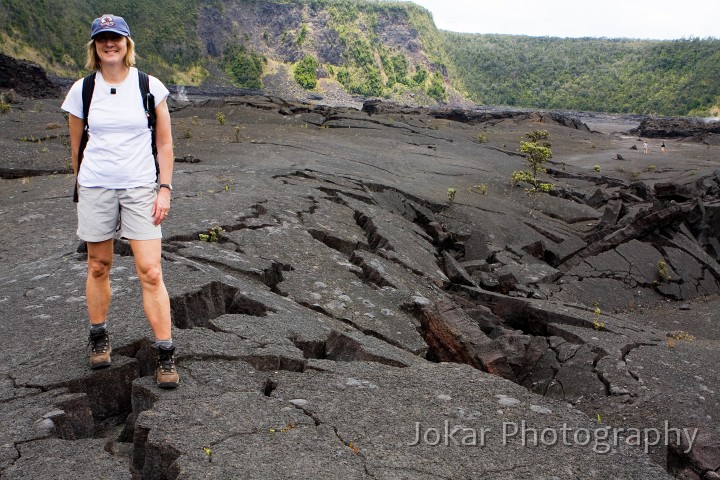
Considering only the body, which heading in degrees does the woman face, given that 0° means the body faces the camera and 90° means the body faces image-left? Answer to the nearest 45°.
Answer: approximately 0°

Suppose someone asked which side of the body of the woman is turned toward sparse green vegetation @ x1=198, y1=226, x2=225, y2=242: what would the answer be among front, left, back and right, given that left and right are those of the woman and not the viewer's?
back

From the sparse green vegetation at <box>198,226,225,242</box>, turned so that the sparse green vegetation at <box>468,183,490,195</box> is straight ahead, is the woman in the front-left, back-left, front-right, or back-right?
back-right

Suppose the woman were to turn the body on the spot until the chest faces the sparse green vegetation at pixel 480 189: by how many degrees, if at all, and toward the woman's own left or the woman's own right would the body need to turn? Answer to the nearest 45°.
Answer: approximately 135° to the woman's own left
